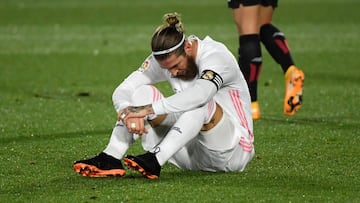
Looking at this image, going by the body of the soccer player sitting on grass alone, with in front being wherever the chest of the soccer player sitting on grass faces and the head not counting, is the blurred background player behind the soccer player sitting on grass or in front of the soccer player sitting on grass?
behind

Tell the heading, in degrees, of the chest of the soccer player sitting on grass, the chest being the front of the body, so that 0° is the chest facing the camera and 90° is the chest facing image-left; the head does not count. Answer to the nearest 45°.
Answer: approximately 45°
